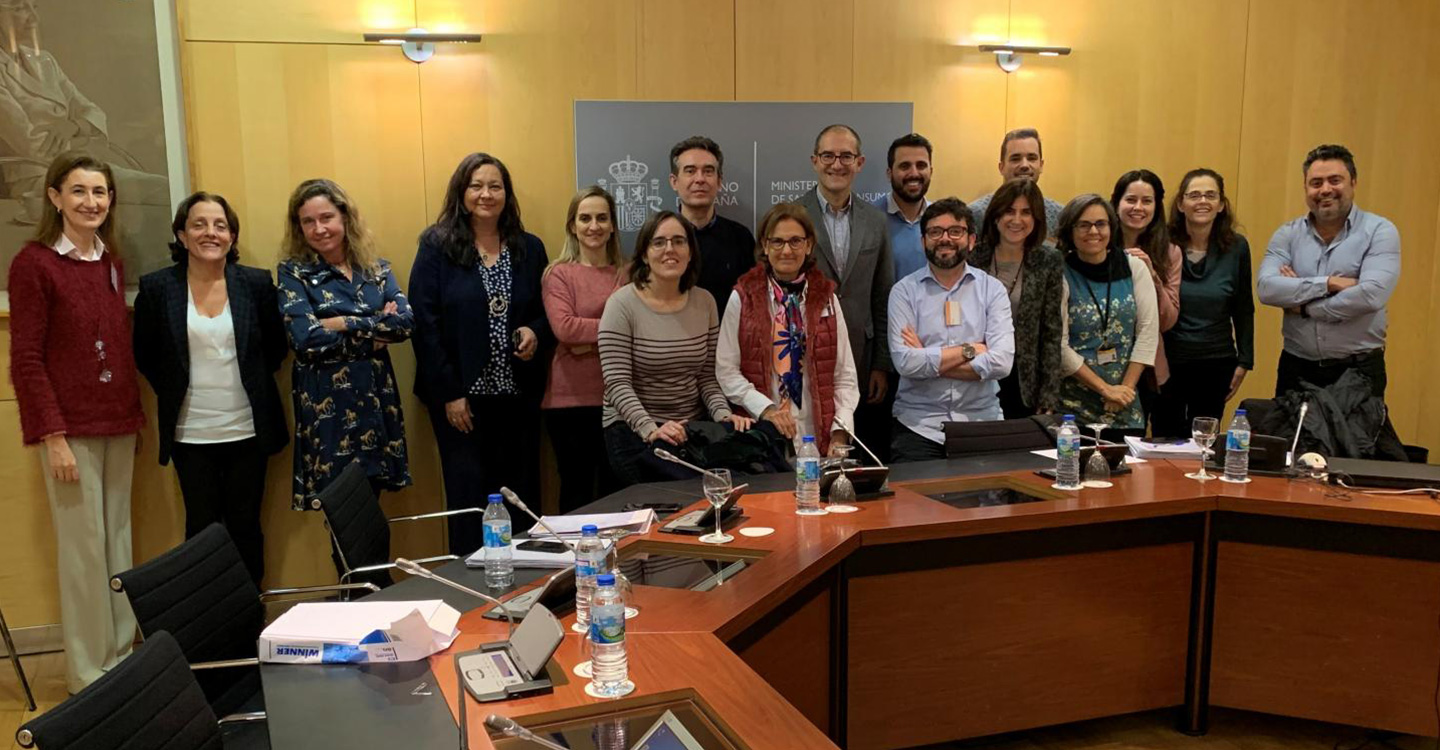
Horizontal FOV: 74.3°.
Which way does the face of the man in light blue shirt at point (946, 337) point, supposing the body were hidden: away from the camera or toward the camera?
toward the camera

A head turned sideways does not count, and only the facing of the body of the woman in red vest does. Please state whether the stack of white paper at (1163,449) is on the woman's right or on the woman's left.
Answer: on the woman's left

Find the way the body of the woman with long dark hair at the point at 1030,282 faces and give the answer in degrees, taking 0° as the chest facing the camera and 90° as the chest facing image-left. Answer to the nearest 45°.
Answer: approximately 0°

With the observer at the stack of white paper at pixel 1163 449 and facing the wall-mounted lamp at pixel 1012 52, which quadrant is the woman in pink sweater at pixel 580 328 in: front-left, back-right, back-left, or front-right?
front-left

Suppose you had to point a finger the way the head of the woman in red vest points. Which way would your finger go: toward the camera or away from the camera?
toward the camera

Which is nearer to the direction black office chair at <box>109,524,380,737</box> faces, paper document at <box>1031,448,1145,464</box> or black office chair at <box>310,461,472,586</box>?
the paper document

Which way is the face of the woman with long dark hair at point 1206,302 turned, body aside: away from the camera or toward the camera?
toward the camera

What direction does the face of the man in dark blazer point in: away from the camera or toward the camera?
toward the camera

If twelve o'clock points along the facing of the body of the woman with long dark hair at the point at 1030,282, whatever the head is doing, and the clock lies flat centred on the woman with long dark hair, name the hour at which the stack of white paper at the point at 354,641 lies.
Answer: The stack of white paper is roughly at 1 o'clock from the woman with long dark hair.

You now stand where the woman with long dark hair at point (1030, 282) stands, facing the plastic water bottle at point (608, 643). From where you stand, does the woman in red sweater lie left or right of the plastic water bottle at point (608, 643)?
right

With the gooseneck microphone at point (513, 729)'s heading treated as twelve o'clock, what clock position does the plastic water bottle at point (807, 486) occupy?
The plastic water bottle is roughly at 4 o'clock from the gooseneck microphone.

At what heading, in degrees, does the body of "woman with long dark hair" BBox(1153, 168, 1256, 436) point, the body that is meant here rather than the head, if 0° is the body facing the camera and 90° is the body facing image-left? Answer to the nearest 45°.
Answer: approximately 45°

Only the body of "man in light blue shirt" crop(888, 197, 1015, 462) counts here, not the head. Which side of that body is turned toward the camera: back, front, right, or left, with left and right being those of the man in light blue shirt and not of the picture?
front

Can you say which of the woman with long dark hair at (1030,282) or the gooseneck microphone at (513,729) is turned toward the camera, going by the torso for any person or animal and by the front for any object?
the woman with long dark hair

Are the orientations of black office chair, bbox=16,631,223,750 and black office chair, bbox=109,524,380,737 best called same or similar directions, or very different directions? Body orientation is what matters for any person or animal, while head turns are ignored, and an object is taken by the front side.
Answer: same or similar directions

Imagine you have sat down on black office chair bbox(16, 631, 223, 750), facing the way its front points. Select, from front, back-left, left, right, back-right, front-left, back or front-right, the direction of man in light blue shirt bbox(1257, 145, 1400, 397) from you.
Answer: front-left

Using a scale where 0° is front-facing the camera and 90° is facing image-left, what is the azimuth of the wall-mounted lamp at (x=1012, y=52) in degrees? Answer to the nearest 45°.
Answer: approximately 0°

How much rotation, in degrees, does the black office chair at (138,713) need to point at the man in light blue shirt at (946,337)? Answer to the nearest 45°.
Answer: approximately 45° to its left

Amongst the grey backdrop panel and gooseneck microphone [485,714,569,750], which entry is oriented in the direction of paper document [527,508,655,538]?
the grey backdrop panel
